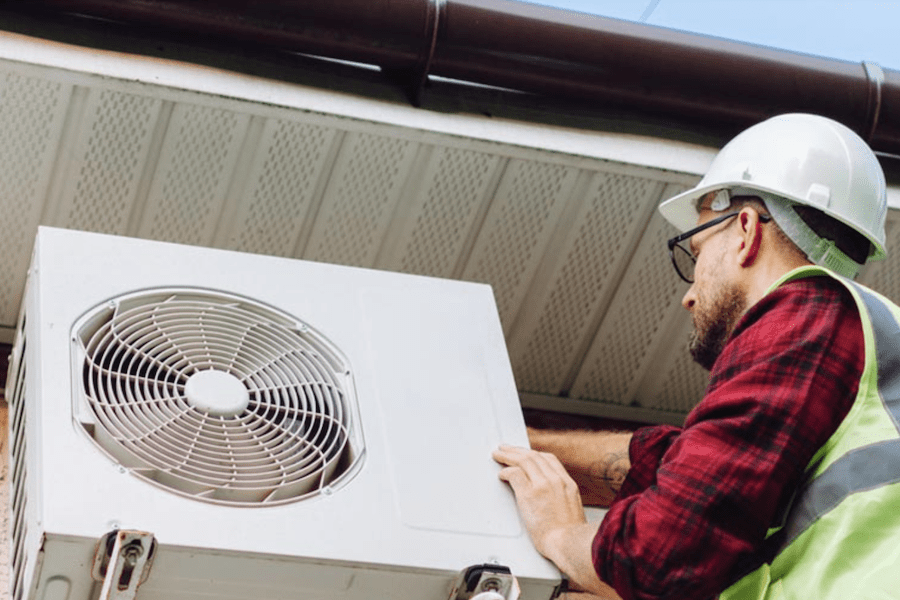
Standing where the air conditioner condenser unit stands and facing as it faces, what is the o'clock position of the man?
The man is roughly at 9 o'clock from the air conditioner condenser unit.

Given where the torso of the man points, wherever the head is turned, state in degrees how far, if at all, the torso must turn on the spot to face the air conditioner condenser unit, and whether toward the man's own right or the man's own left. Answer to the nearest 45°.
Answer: approximately 45° to the man's own left

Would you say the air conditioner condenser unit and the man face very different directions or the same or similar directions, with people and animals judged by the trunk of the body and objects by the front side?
very different directions

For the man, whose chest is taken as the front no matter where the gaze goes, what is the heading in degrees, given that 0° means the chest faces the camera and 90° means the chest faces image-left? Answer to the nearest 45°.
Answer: approximately 135°

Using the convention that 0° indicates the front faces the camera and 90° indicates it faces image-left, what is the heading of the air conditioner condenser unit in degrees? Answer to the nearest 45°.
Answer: approximately 0°

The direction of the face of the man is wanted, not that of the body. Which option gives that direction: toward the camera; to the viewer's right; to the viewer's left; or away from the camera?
to the viewer's left

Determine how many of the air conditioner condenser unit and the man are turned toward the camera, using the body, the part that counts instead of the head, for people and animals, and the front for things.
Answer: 1
